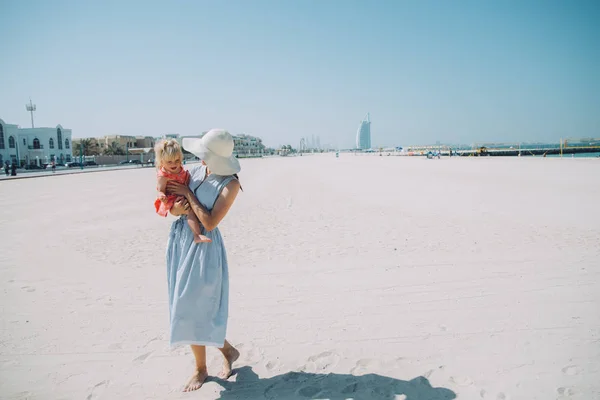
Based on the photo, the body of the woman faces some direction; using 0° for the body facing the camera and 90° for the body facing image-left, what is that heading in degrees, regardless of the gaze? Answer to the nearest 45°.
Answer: approximately 45°
